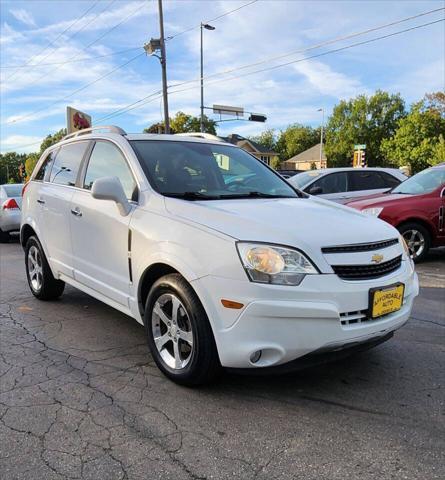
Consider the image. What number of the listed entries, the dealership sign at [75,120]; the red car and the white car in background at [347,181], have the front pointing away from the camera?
0

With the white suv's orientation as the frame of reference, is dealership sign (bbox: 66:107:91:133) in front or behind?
behind

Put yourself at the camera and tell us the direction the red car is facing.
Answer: facing the viewer and to the left of the viewer

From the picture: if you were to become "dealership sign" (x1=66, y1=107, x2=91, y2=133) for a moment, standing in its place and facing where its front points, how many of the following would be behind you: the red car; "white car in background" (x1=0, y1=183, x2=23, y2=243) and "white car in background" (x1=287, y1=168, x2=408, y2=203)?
0

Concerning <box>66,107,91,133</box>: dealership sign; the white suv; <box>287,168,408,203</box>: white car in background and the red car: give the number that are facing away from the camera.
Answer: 0

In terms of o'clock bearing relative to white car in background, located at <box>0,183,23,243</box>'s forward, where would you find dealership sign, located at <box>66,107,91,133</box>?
The dealership sign is roughly at 2 o'clock from the white car in background.

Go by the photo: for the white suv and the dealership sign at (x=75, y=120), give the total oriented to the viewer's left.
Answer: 0

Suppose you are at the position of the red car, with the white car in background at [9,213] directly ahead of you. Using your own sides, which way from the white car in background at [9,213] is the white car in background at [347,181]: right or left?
right

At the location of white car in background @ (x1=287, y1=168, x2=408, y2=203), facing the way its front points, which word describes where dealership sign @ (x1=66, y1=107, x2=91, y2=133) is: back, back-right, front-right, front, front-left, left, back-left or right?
right

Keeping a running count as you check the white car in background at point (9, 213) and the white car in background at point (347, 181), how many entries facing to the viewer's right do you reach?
0

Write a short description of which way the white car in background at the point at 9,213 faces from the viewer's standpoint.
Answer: facing away from the viewer and to the left of the viewer

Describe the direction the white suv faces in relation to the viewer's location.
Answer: facing the viewer and to the right of the viewer

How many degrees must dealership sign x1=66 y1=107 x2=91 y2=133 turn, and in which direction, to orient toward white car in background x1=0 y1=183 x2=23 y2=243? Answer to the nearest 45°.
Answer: approximately 45° to its right

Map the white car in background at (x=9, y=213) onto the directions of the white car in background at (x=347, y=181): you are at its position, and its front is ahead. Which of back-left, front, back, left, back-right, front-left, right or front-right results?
front-right

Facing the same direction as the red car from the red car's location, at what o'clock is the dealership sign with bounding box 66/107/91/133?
The dealership sign is roughly at 3 o'clock from the red car.

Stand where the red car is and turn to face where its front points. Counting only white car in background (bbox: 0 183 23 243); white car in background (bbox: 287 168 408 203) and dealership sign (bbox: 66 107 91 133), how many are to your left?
0
